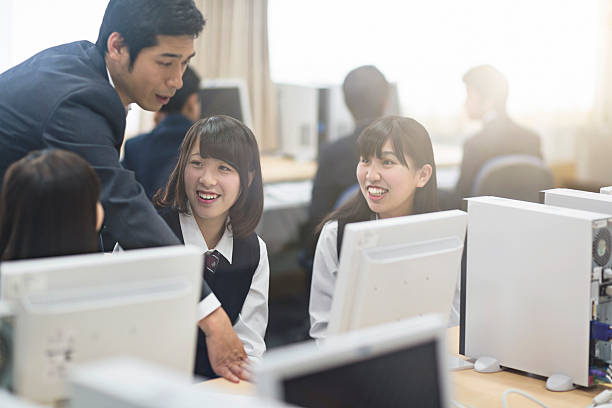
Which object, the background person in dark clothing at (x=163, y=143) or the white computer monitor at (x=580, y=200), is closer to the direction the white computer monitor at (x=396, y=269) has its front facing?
the background person in dark clothing

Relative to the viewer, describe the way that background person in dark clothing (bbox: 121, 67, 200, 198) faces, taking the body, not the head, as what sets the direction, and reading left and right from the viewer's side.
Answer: facing away from the viewer and to the right of the viewer

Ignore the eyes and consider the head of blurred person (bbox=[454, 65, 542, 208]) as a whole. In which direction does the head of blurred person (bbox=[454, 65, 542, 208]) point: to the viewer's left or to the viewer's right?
to the viewer's left

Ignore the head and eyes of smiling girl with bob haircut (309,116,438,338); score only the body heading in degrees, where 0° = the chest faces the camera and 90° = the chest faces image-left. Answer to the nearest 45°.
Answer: approximately 45°

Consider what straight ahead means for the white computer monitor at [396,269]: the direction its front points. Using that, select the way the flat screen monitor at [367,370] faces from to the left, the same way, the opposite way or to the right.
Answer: the opposite way

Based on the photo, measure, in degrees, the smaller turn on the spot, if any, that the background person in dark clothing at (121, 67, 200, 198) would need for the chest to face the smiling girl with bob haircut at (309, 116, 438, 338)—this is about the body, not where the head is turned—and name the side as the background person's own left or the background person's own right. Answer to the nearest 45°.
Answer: approximately 90° to the background person's own right

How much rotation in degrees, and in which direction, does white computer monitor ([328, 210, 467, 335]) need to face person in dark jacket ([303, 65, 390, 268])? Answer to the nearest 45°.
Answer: approximately 45° to its right

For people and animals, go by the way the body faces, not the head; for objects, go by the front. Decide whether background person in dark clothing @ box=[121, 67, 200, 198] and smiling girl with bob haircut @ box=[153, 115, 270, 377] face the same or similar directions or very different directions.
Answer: very different directions

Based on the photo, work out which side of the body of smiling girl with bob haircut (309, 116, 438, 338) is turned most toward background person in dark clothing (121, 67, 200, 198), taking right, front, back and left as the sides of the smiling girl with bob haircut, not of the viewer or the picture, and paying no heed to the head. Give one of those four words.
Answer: right

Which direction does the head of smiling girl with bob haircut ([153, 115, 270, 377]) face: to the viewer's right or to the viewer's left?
to the viewer's left

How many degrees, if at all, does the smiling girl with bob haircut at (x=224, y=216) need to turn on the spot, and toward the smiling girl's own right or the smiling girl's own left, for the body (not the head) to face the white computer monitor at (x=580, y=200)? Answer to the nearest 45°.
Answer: approximately 135° to the smiling girl's own left
